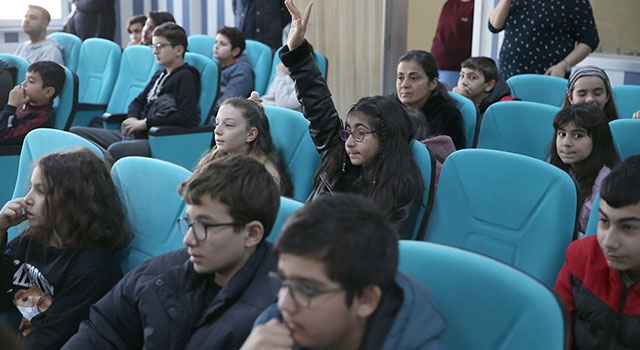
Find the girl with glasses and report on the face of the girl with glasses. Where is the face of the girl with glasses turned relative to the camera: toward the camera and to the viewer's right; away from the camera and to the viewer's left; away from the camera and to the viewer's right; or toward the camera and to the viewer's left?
toward the camera and to the viewer's left

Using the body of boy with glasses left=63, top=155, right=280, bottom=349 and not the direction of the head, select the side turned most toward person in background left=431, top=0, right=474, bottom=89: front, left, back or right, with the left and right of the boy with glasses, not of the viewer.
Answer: back

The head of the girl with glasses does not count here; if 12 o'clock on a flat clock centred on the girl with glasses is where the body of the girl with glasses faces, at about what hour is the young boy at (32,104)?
The young boy is roughly at 3 o'clock from the girl with glasses.

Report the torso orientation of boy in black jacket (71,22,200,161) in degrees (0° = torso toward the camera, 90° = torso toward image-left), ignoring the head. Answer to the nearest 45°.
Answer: approximately 45°

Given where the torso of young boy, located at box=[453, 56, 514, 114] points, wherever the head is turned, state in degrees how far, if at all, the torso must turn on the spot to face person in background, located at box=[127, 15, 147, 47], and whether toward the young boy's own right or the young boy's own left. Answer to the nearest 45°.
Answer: approximately 90° to the young boy's own right

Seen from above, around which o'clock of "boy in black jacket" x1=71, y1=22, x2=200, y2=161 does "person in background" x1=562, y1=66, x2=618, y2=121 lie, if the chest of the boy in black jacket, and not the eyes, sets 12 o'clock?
The person in background is roughly at 9 o'clock from the boy in black jacket.

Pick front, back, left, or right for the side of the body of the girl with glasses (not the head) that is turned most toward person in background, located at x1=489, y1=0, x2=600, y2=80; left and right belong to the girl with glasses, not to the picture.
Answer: back

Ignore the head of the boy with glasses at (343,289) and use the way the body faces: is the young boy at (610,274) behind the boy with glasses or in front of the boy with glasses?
behind

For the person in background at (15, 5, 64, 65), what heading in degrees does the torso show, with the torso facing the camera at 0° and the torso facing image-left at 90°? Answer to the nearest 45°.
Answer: approximately 45°

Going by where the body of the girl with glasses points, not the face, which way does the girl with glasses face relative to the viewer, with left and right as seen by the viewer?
facing the viewer and to the left of the viewer

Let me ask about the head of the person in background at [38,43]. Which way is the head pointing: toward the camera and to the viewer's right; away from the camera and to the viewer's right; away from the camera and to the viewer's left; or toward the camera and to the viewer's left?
toward the camera and to the viewer's left

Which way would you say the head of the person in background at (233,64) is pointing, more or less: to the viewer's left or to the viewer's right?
to the viewer's left

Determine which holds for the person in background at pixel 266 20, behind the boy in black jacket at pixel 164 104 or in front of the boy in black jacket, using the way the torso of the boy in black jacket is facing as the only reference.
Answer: behind

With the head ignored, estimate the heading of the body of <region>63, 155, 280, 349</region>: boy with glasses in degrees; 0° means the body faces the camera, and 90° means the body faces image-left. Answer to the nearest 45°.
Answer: approximately 45°

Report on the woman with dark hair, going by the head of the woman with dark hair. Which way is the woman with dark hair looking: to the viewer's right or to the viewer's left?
to the viewer's left
